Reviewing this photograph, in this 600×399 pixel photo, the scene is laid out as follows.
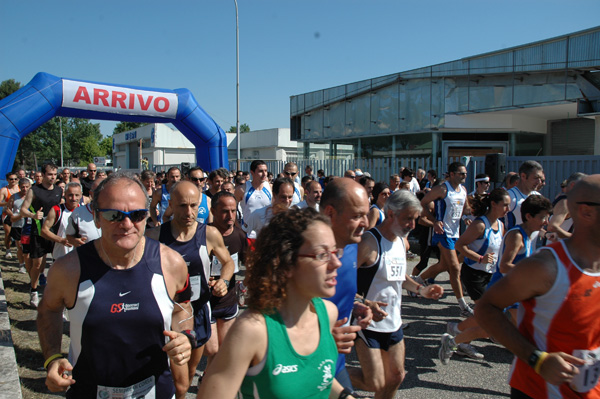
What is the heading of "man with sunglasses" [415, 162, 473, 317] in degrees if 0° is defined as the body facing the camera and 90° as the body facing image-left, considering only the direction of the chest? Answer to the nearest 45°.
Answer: approximately 315°

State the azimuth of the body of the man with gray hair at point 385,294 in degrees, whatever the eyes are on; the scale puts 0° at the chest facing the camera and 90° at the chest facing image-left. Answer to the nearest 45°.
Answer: approximately 315°

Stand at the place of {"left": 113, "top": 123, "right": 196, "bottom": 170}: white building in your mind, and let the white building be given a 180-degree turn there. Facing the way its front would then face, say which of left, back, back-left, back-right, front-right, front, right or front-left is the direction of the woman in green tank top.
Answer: back-right

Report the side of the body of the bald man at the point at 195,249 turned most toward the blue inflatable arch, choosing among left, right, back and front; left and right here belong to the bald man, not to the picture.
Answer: back

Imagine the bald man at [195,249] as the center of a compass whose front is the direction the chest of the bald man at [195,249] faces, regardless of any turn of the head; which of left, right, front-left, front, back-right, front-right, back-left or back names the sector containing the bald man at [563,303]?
front-left

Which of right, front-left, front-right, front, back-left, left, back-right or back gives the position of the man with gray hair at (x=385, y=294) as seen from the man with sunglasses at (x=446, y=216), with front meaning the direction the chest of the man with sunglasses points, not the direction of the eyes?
front-right

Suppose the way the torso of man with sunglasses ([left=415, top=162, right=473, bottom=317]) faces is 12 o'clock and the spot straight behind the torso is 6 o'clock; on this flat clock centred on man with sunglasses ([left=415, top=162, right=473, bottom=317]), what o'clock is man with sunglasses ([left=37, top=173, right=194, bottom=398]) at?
man with sunglasses ([left=37, top=173, right=194, bottom=398]) is roughly at 2 o'clock from man with sunglasses ([left=415, top=162, right=473, bottom=317]).

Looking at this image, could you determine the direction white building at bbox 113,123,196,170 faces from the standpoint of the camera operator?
facing the viewer and to the left of the viewer

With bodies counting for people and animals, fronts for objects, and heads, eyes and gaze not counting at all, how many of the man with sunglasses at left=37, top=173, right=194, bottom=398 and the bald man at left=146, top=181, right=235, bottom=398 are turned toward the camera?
2

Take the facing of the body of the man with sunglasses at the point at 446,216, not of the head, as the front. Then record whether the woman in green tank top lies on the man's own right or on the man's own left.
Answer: on the man's own right

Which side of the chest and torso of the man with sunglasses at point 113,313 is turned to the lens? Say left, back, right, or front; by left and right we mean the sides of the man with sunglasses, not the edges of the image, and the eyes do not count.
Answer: front

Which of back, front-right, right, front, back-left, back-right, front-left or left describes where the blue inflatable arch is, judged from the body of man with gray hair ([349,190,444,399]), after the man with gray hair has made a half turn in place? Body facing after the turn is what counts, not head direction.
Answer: front

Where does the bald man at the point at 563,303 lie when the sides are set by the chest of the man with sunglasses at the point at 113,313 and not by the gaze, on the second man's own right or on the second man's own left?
on the second man's own left

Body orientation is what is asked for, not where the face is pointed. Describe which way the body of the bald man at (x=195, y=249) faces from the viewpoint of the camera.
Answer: toward the camera

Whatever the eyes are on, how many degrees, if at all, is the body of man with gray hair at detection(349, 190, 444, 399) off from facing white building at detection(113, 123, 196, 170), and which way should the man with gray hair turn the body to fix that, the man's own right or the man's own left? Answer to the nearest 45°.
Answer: approximately 180°
